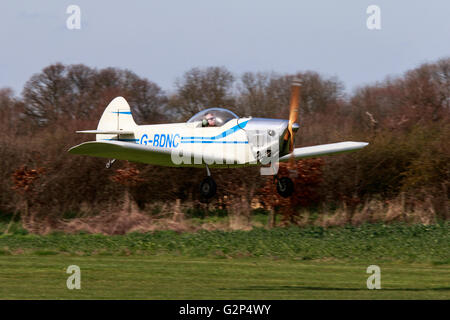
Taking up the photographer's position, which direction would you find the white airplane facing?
facing the viewer and to the right of the viewer
